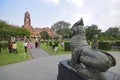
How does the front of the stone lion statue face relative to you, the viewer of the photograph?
facing away from the viewer and to the left of the viewer
